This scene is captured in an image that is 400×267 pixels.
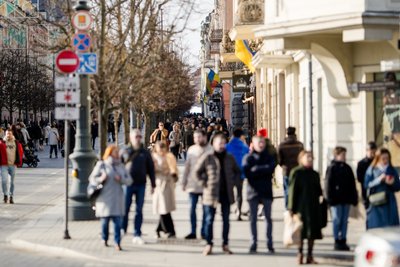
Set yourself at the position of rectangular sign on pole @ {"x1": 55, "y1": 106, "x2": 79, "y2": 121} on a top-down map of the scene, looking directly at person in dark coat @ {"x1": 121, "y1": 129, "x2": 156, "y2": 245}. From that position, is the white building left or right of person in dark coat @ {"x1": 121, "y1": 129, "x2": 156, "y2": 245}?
left

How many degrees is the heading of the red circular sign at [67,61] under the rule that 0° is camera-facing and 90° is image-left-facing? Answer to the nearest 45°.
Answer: approximately 0°

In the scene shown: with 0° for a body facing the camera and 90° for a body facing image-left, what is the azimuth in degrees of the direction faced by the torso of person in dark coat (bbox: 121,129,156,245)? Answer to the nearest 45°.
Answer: approximately 0°

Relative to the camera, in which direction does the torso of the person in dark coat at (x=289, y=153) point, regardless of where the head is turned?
away from the camera

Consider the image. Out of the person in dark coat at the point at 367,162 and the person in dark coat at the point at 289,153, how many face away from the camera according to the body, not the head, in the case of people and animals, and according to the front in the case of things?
1

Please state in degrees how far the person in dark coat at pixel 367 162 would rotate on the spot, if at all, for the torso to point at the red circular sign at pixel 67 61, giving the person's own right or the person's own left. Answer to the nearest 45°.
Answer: approximately 90° to the person's own right

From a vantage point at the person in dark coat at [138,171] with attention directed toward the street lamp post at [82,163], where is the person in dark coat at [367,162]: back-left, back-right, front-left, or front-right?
back-right
